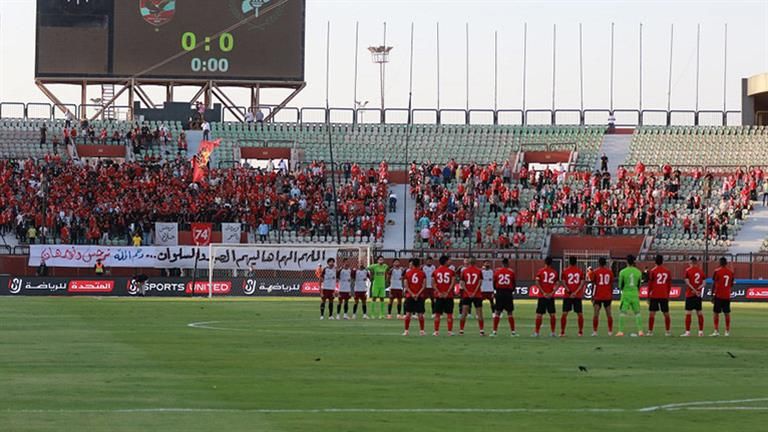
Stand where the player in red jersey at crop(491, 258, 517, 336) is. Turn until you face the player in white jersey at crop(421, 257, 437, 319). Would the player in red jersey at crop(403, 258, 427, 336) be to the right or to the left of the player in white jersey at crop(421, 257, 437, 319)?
left

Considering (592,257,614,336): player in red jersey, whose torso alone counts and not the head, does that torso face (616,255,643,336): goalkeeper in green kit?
no

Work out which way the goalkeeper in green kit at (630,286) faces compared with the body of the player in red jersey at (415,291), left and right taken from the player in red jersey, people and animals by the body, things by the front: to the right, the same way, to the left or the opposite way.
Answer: the same way

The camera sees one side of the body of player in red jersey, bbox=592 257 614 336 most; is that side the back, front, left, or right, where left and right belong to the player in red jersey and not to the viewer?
back

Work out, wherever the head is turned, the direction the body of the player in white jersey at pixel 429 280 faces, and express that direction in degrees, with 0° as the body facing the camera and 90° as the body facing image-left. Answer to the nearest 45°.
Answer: approximately 0°

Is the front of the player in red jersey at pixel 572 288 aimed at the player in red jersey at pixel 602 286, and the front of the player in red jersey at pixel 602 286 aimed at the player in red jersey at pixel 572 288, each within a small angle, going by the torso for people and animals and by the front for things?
no

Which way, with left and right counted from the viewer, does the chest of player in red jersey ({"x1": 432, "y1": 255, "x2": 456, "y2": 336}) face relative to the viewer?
facing away from the viewer

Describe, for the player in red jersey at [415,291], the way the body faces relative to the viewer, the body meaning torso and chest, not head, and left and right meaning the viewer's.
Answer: facing away from the viewer

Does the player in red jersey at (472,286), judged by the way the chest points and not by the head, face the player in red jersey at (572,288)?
no

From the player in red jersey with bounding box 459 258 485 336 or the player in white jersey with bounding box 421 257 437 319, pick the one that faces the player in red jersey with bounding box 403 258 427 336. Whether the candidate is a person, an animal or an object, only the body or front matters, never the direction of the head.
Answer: the player in white jersey

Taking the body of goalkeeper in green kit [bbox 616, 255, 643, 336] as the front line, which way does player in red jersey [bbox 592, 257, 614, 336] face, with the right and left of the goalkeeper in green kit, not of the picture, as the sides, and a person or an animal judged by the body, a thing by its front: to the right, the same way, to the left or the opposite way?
the same way

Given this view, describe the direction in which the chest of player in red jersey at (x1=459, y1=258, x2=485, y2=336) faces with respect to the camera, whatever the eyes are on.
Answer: away from the camera
